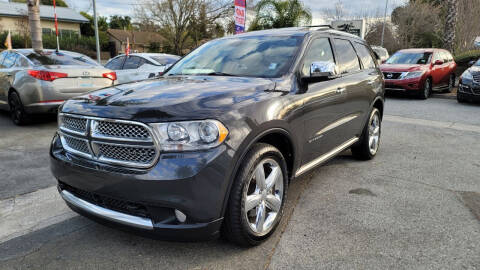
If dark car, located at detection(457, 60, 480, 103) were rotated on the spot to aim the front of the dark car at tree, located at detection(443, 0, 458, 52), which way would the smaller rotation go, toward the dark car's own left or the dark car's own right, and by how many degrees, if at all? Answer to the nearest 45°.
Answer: approximately 135° to the dark car's own right

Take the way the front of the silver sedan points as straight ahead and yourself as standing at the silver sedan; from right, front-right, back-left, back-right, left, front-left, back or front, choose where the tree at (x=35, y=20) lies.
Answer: front-right

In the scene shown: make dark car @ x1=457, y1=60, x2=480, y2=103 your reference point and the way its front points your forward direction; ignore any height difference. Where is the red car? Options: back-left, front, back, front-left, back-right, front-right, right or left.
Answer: right

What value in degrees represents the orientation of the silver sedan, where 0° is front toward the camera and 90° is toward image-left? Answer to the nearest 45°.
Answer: approximately 135°

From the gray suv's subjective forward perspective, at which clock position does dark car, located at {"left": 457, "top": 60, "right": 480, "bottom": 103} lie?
The dark car is roughly at 6 o'clock from the gray suv.

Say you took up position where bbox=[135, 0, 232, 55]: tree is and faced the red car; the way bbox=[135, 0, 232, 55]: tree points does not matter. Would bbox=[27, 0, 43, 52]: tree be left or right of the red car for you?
right

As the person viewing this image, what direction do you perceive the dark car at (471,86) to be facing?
facing the viewer and to the left of the viewer

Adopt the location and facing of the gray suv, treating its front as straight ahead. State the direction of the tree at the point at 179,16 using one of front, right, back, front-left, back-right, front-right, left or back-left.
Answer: back-right

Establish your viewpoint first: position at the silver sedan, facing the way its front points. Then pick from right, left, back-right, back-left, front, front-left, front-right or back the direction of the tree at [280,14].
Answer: right

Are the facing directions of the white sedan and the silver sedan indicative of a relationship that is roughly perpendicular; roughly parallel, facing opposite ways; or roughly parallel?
roughly parallel

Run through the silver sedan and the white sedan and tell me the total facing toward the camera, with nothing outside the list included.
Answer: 0

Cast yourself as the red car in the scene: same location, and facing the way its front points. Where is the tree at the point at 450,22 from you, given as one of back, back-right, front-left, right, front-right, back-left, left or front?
back-right

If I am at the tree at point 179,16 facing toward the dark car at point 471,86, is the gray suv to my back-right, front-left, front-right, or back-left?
front-right

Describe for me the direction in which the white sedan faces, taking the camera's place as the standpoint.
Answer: facing away from the viewer and to the left of the viewer
